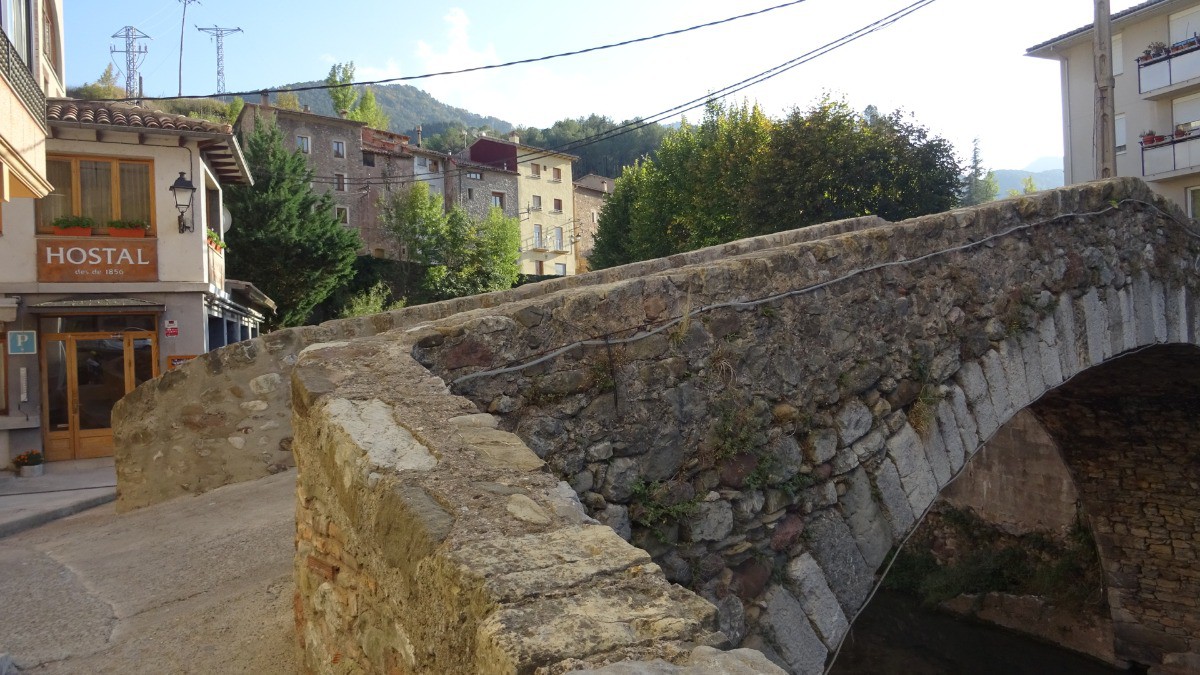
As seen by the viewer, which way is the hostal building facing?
toward the camera

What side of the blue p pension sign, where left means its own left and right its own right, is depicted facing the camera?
front

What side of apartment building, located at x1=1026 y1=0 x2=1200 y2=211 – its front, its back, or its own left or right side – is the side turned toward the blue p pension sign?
front

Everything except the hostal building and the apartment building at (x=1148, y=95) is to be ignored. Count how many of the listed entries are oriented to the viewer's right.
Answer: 0

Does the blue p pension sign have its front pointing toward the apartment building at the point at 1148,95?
no

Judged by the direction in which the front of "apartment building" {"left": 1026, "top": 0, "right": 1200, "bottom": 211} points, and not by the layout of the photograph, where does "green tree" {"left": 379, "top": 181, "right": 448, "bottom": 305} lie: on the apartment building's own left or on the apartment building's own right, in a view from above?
on the apartment building's own right

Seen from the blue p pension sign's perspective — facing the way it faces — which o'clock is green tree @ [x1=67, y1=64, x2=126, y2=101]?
The green tree is roughly at 6 o'clock from the blue p pension sign.

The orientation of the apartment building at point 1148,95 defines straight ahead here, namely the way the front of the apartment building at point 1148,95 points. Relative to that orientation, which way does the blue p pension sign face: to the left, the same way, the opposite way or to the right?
to the left

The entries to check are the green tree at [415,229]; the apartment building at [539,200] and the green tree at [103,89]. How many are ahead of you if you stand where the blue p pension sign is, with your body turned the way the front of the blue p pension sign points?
0

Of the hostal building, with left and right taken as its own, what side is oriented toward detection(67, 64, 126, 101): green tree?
back

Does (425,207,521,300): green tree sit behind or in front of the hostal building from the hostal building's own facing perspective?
behind

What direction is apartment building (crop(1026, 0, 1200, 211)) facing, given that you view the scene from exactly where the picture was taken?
facing the viewer and to the left of the viewer
